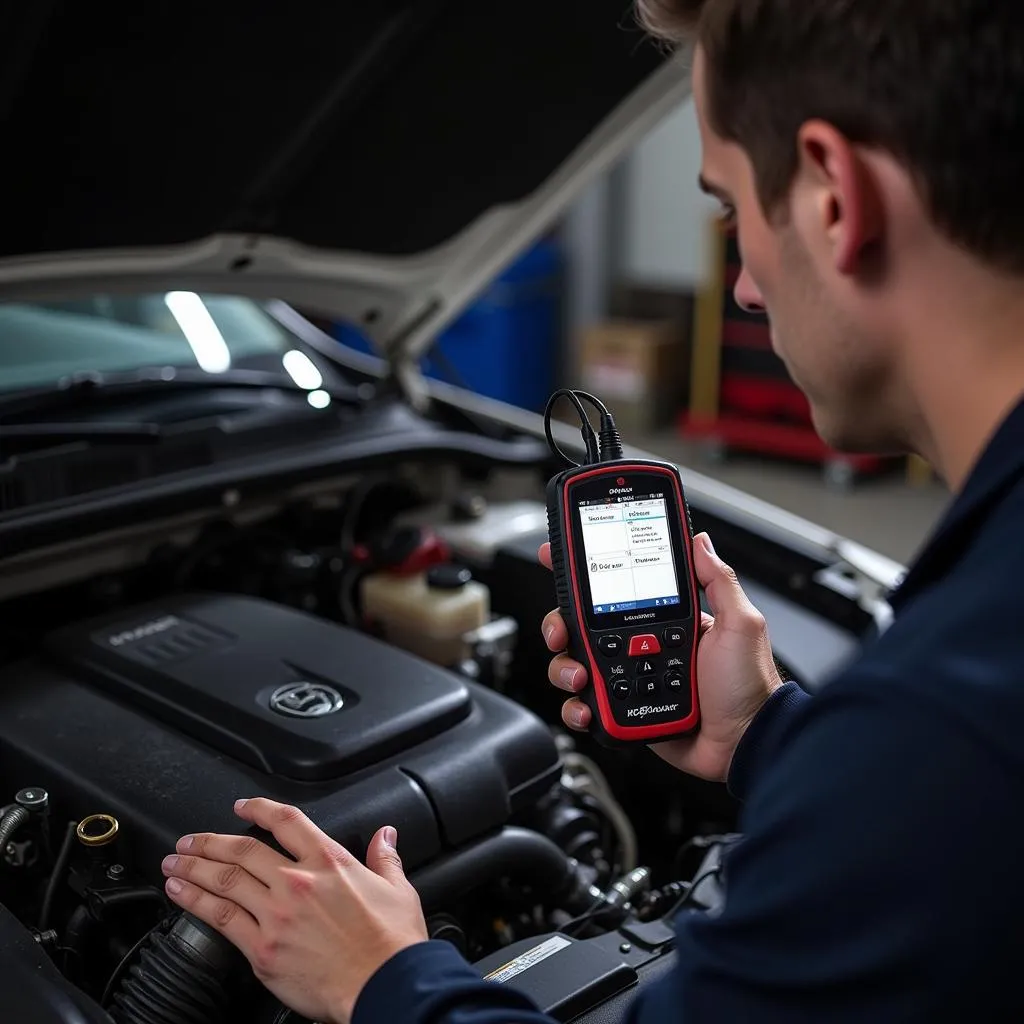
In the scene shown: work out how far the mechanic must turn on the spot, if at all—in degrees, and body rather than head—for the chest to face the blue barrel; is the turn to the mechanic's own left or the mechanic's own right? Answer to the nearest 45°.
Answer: approximately 45° to the mechanic's own right

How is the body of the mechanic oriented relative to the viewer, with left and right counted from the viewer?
facing away from the viewer and to the left of the viewer

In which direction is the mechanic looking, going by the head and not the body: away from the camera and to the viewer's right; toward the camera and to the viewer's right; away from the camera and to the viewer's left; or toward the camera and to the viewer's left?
away from the camera and to the viewer's left

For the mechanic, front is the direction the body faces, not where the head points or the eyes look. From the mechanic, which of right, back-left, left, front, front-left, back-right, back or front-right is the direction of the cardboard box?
front-right
